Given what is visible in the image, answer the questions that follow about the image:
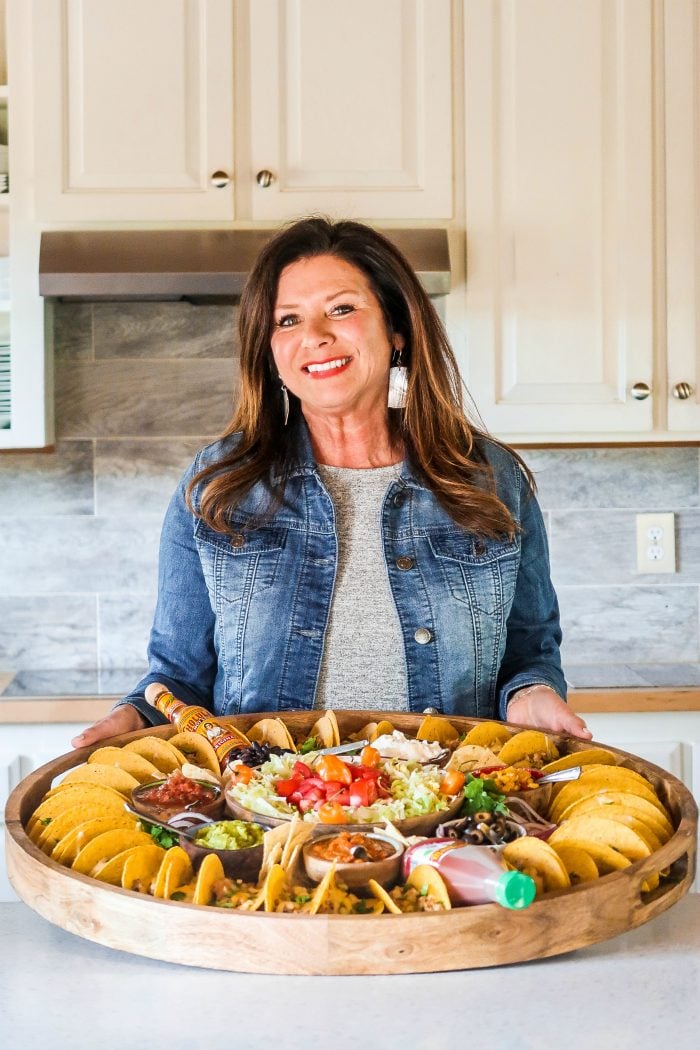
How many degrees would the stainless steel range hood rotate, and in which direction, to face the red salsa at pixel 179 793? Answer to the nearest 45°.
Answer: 0° — it already faces it

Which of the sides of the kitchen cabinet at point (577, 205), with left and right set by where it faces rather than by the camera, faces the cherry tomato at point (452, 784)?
front

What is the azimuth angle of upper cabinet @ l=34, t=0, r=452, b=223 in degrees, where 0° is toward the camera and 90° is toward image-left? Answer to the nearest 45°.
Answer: approximately 0°

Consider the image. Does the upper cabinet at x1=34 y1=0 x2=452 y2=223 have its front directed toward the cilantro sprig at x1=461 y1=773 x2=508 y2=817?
yes

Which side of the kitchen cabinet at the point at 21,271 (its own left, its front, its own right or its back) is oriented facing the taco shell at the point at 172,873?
front

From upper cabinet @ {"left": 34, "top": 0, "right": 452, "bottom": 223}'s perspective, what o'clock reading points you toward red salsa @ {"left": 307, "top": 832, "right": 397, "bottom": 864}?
The red salsa is roughly at 12 o'clock from the upper cabinet.

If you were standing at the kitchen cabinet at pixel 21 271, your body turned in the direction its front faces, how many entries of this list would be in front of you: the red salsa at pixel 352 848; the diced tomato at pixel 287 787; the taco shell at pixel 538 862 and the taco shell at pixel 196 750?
4

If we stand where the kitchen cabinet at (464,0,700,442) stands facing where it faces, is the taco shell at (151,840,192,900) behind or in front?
in front

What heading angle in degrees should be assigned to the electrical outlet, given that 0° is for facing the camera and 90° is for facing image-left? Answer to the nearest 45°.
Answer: approximately 0°

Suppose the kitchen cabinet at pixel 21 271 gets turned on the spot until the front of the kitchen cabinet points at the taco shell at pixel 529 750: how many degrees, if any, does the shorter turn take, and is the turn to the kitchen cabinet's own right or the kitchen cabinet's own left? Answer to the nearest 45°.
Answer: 0° — it already faces it
